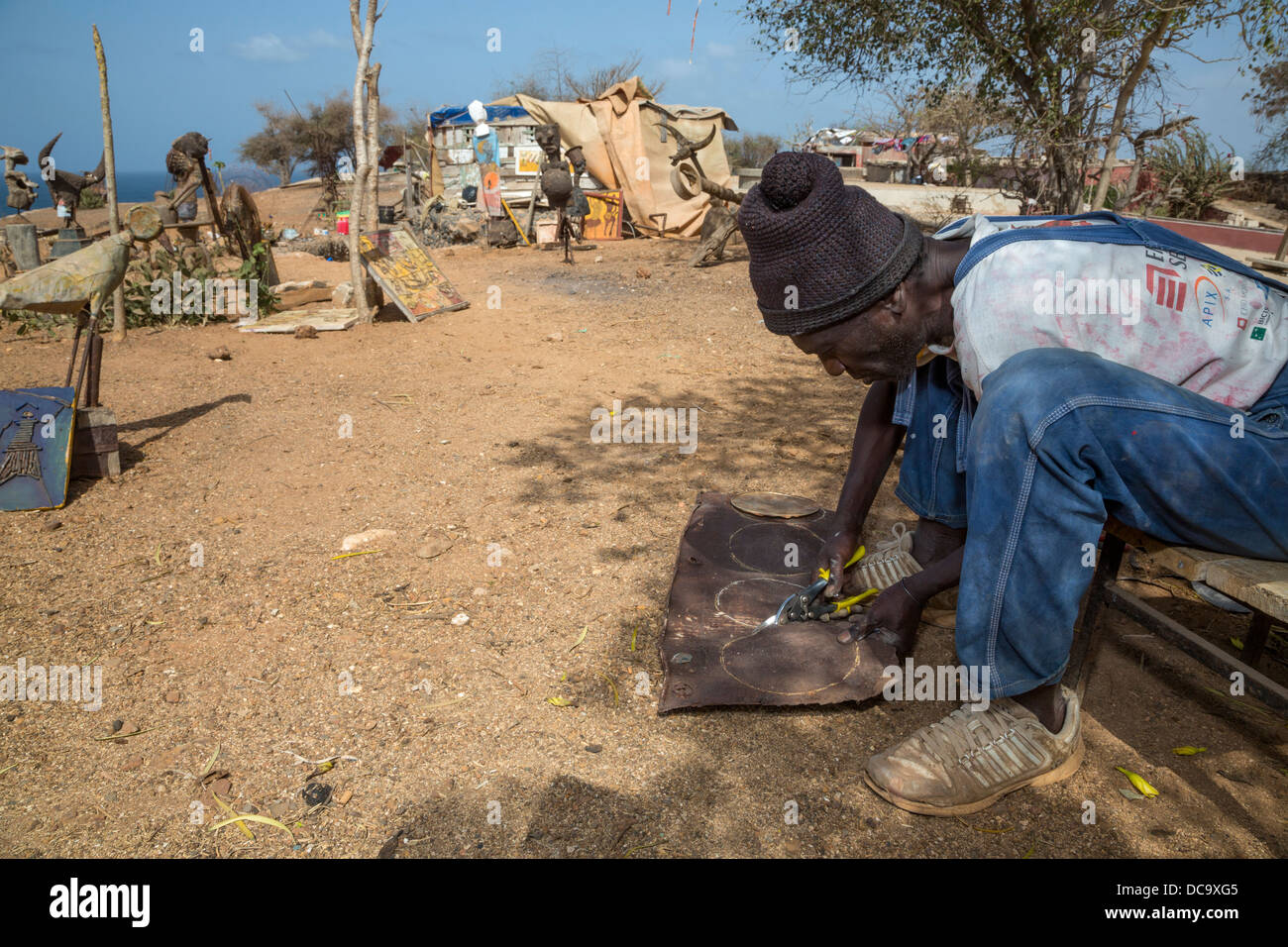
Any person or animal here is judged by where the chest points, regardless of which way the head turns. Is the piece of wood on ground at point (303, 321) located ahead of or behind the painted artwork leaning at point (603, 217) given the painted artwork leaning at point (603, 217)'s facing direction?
ahead

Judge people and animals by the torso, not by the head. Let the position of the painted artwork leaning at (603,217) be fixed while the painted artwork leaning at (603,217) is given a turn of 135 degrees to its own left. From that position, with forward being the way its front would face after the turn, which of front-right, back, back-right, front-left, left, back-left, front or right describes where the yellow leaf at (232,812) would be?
back-right

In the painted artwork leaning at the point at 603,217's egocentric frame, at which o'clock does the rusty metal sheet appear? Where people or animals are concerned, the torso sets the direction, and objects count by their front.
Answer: The rusty metal sheet is roughly at 12 o'clock from the painted artwork leaning.

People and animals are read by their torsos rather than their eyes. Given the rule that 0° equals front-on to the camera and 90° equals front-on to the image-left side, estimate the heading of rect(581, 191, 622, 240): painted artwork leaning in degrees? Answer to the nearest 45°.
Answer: approximately 0°

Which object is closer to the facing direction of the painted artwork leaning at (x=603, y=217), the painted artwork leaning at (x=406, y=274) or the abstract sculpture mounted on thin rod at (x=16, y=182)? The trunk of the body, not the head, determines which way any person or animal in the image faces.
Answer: the painted artwork leaning

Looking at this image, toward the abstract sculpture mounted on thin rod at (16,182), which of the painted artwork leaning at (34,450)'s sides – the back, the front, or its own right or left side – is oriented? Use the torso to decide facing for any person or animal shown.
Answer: back

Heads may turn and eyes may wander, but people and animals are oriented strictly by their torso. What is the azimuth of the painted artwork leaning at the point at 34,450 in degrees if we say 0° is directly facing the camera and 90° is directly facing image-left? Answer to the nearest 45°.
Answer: approximately 0°

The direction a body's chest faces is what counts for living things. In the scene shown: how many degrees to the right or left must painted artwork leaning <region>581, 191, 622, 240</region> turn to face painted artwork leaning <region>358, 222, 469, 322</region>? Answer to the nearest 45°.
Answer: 0° — it already faces it

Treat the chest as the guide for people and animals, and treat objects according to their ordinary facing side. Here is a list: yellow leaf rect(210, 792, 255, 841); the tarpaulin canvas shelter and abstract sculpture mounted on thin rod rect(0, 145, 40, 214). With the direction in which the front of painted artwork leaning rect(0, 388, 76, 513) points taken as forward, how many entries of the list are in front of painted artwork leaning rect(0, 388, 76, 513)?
1

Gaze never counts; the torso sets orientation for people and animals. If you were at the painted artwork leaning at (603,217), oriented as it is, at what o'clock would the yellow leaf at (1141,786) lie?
The yellow leaf is roughly at 12 o'clock from the painted artwork leaning.

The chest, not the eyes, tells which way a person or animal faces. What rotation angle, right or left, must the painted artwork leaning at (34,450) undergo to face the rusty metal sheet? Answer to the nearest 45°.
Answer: approximately 45° to its left

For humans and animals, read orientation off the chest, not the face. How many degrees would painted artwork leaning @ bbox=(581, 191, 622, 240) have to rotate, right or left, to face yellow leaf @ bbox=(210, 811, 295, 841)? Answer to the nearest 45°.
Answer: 0° — it already faces it
